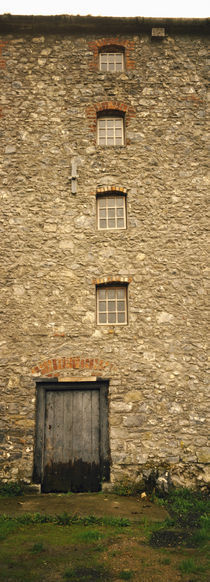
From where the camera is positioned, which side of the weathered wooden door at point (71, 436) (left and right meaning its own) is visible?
front

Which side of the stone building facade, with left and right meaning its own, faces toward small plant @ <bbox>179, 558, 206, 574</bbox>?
front

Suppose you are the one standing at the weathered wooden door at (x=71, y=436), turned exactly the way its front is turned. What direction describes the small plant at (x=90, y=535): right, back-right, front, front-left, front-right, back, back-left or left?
front

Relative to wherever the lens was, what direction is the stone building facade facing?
facing the viewer

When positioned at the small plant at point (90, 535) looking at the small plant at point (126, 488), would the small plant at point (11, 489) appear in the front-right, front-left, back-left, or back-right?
front-left

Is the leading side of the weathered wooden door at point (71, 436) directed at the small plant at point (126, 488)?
no

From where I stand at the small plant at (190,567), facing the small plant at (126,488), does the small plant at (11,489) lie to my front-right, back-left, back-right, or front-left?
front-left
